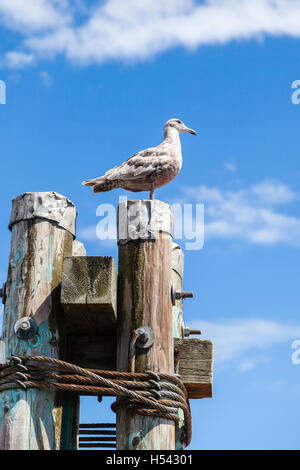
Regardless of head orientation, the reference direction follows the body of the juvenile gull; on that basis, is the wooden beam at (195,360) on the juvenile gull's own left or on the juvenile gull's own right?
on the juvenile gull's own left

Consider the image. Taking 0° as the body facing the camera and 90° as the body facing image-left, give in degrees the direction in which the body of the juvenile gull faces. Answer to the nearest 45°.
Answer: approximately 270°

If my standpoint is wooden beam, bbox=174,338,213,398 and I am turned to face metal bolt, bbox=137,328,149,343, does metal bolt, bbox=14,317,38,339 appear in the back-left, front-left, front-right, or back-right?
front-right

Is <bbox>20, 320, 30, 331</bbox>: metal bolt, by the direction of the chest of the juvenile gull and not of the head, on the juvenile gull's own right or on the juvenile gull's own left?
on the juvenile gull's own right

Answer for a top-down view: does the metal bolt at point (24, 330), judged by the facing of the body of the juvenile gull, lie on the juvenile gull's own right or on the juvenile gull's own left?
on the juvenile gull's own right

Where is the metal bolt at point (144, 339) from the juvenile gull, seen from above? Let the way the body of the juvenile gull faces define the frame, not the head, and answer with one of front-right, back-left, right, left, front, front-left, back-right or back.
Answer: right

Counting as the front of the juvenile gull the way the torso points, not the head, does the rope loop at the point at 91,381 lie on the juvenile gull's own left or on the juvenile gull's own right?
on the juvenile gull's own right

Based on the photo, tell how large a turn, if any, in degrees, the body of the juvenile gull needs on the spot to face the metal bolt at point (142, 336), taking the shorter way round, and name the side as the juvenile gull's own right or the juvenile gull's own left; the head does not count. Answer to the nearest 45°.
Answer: approximately 90° to the juvenile gull's own right
